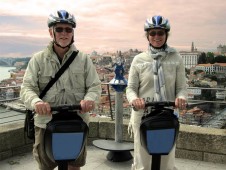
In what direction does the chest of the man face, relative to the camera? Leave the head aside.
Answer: toward the camera

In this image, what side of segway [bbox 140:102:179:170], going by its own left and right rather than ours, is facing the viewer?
front

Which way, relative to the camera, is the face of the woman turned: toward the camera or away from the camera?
toward the camera

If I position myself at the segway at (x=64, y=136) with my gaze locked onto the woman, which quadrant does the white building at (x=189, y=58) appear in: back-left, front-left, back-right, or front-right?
front-left

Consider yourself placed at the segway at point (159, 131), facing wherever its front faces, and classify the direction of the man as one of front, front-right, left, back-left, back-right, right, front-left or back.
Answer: right

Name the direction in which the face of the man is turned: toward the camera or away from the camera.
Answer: toward the camera

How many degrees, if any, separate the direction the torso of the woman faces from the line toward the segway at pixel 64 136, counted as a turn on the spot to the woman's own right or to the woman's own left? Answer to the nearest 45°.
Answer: approximately 45° to the woman's own right

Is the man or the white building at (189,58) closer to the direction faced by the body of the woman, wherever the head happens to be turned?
the man

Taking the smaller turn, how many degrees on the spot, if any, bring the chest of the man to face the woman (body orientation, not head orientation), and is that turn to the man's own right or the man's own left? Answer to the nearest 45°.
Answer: approximately 90° to the man's own left

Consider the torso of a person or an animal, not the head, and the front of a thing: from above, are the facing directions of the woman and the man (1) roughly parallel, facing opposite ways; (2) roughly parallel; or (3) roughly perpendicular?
roughly parallel

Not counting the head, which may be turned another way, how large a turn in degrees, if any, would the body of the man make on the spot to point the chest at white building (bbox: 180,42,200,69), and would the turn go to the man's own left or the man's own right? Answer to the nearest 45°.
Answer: approximately 135° to the man's own left

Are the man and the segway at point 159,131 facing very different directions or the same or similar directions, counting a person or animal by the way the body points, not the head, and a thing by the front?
same or similar directions

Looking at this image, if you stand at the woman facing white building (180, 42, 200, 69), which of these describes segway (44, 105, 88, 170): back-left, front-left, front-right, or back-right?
back-left

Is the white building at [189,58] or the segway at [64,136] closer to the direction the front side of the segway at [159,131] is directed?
the segway

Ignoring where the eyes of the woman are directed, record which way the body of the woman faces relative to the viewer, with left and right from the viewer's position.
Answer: facing the viewer
